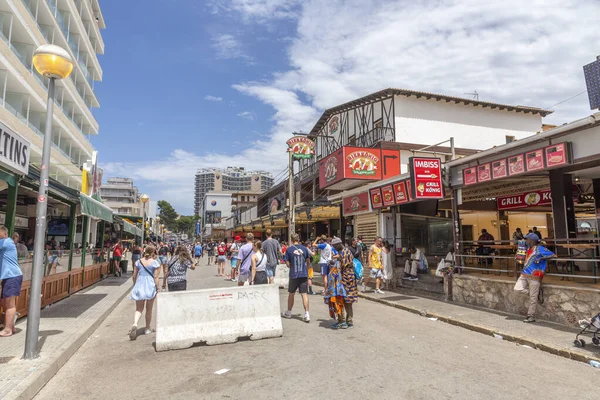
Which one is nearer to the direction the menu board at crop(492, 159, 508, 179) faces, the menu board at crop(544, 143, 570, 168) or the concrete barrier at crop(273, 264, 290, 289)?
the concrete barrier

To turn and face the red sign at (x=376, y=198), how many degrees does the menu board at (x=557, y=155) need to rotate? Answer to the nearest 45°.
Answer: approximately 90° to its right

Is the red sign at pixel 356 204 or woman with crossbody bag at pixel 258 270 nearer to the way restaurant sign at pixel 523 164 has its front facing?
the woman with crossbody bag

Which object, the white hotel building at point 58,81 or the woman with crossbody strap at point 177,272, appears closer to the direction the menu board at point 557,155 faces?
the woman with crossbody strap

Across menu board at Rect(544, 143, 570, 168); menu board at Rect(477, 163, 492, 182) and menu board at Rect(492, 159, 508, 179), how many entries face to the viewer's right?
0

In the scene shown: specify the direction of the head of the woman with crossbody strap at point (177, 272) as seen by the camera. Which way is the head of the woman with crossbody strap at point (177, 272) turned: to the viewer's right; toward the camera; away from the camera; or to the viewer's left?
away from the camera

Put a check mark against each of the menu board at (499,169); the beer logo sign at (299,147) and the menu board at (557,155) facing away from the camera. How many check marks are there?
0

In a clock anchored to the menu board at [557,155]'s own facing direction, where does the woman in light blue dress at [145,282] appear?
The woman in light blue dress is roughly at 12 o'clock from the menu board.

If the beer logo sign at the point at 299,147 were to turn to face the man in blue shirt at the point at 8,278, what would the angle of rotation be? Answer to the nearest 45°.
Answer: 0° — it already faces them

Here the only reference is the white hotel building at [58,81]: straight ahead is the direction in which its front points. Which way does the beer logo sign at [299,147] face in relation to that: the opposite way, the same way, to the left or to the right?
to the right

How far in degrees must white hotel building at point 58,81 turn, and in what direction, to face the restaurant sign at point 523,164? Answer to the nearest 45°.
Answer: approximately 45° to its right

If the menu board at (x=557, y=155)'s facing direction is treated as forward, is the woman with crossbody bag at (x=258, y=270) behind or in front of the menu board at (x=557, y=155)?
in front

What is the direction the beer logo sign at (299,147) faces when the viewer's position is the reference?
facing the viewer

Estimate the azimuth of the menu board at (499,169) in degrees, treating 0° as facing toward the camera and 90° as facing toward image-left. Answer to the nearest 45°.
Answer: approximately 45°

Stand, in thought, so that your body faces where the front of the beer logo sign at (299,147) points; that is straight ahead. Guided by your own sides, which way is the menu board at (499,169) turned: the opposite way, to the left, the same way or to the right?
to the right
